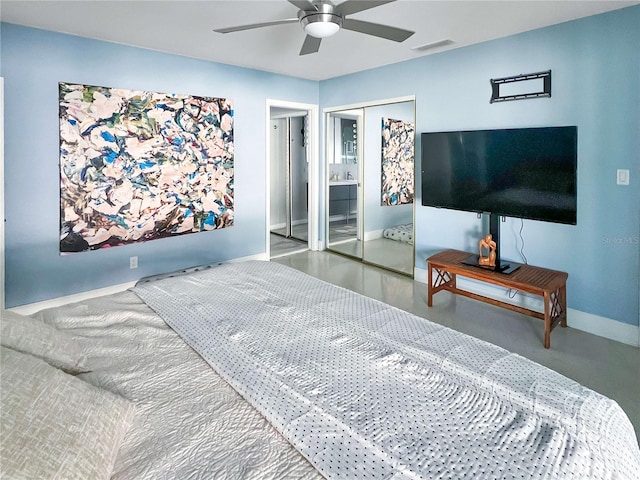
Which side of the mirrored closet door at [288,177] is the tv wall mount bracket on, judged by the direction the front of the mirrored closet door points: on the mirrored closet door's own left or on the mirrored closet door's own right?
on the mirrored closet door's own left

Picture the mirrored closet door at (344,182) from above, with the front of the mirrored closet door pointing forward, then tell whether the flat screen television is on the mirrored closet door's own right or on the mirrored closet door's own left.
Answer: on the mirrored closet door's own left

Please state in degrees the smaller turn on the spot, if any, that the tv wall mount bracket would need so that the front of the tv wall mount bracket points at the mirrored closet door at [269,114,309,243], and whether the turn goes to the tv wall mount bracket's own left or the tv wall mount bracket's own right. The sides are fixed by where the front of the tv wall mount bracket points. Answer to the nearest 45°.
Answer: approximately 90° to the tv wall mount bracket's own right

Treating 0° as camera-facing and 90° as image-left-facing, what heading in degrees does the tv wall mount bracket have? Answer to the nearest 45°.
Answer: approximately 45°

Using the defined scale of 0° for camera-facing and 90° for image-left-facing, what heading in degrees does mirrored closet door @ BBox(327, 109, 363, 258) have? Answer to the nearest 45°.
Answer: approximately 45°

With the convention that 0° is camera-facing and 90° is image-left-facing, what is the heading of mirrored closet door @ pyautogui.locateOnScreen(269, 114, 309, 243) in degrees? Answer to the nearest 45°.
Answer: approximately 45°
